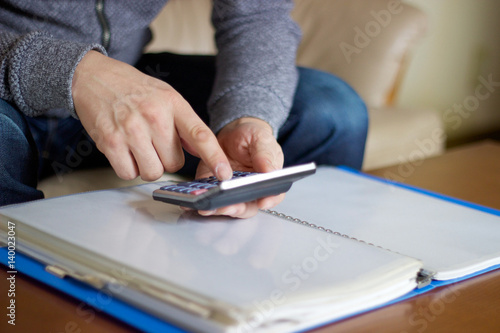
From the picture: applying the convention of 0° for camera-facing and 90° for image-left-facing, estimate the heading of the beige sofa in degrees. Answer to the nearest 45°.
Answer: approximately 315°

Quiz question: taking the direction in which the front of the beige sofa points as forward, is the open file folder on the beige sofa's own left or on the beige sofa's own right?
on the beige sofa's own right
